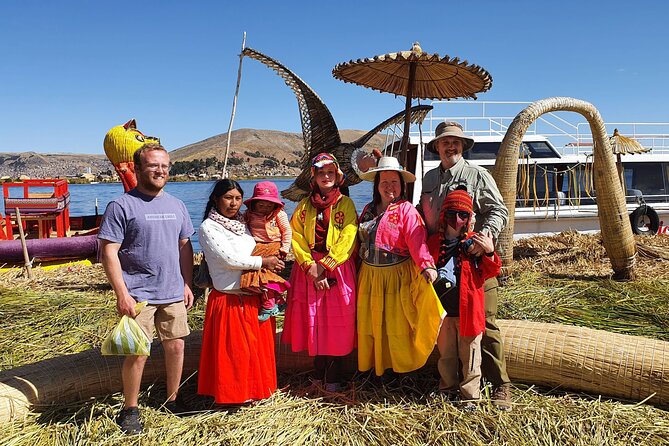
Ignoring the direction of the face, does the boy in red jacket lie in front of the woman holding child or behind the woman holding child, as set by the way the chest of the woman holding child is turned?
in front

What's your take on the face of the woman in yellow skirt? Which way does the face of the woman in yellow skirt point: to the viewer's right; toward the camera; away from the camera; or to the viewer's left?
toward the camera

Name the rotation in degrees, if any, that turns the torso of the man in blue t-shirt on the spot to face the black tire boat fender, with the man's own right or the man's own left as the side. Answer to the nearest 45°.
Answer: approximately 90° to the man's own left

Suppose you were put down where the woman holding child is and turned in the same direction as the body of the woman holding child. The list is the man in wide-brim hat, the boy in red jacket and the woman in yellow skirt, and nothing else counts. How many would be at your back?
0

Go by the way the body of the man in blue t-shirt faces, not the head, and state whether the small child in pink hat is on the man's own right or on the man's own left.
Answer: on the man's own left

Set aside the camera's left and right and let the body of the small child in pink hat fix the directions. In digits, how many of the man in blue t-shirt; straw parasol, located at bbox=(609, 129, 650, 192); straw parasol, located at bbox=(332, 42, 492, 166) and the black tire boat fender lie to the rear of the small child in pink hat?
3

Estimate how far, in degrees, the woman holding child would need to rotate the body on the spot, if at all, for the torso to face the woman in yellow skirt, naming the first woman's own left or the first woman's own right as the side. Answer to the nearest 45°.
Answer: approximately 45° to the first woman's own left

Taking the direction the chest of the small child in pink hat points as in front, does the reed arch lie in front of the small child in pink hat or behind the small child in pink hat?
behind

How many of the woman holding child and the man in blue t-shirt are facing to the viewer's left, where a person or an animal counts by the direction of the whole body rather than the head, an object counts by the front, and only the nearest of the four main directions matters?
0

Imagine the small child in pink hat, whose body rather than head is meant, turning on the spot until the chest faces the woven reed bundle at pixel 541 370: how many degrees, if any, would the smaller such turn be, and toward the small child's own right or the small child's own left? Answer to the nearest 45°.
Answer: approximately 135° to the small child's own left

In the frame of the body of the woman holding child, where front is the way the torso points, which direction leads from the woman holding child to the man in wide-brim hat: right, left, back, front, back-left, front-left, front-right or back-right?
front-left

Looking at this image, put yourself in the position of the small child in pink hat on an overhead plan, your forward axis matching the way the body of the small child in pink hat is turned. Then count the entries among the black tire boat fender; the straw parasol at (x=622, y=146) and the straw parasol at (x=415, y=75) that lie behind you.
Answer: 3

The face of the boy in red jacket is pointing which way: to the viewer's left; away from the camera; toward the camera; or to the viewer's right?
toward the camera

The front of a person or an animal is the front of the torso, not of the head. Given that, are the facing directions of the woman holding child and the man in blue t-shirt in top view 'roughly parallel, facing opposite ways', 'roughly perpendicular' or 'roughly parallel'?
roughly parallel

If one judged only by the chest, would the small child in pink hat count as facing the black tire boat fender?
no

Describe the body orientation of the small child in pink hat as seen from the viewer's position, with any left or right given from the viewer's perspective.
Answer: facing the viewer and to the left of the viewer

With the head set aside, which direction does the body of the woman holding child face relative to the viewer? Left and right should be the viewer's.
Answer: facing the viewer and to the right of the viewer
